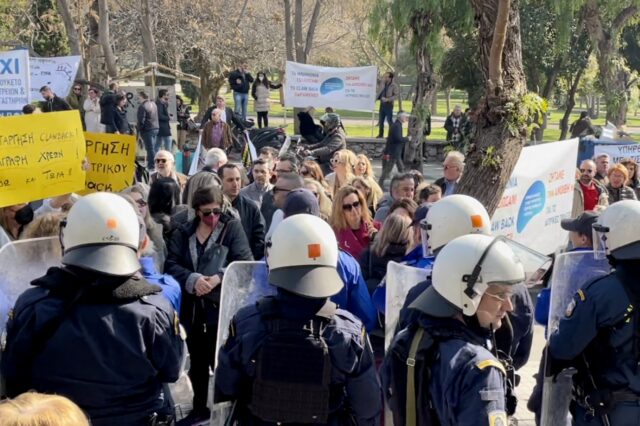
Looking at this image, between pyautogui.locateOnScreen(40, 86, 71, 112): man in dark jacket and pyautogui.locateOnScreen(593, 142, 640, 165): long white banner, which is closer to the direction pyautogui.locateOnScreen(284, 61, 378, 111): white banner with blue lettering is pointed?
the long white banner

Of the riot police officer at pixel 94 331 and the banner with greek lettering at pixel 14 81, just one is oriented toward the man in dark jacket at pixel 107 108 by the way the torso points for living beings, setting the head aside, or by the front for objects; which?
the riot police officer

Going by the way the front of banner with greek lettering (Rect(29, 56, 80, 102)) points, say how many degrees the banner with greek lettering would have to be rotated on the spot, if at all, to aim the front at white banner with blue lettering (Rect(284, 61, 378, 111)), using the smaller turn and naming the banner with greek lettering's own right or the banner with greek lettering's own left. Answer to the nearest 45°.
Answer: approximately 45° to the banner with greek lettering's own left

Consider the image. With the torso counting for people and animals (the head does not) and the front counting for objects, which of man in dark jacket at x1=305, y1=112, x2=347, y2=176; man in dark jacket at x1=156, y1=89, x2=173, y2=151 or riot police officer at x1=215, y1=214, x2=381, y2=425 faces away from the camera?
the riot police officer

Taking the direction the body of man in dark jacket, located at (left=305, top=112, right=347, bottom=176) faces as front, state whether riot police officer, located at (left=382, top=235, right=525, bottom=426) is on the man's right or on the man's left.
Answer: on the man's left

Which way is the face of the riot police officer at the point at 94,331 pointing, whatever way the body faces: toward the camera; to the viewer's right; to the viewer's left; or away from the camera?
away from the camera

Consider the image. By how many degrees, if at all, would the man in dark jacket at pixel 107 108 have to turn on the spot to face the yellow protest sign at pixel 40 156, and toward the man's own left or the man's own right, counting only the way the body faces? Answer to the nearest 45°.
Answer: approximately 90° to the man's own right

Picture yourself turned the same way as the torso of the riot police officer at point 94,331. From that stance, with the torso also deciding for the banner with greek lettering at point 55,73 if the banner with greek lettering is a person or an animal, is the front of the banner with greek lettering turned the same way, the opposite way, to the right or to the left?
the opposite way

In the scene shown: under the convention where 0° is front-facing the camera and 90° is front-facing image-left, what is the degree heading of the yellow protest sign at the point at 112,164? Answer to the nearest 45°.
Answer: approximately 0°

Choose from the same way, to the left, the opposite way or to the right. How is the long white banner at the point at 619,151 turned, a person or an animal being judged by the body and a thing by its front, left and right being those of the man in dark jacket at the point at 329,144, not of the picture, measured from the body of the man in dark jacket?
to the left

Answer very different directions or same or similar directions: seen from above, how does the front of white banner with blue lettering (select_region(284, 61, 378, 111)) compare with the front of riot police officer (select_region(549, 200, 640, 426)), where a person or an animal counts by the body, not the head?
very different directions

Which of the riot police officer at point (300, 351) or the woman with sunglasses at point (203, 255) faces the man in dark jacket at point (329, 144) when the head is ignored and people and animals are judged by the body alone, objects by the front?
the riot police officer

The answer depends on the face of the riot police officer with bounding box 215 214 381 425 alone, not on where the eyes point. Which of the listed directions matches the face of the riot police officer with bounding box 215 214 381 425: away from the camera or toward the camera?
away from the camera

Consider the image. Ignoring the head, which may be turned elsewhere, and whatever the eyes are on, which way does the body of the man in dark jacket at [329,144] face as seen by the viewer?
to the viewer's left
